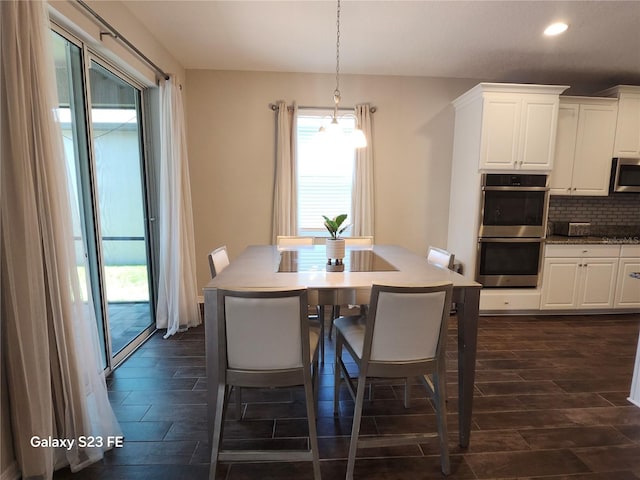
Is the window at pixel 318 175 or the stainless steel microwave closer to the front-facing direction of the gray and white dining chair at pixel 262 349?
the window

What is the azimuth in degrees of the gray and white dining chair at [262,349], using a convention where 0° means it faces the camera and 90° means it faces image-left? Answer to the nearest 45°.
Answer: approximately 180°

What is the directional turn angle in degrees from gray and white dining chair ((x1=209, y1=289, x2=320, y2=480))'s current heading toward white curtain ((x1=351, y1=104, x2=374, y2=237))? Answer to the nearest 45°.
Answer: approximately 45° to its right

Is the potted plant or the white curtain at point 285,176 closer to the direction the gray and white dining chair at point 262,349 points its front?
the white curtain

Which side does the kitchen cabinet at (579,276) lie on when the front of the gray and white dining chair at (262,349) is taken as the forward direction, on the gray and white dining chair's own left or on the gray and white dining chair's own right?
on the gray and white dining chair's own right

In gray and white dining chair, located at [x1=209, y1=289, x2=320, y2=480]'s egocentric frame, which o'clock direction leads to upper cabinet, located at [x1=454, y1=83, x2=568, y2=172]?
The upper cabinet is roughly at 2 o'clock from the gray and white dining chair.

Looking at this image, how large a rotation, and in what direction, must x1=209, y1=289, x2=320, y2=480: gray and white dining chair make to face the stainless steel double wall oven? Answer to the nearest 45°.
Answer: approximately 45° to its right

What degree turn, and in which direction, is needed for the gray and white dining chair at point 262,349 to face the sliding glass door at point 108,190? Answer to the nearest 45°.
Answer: approximately 45° to its left

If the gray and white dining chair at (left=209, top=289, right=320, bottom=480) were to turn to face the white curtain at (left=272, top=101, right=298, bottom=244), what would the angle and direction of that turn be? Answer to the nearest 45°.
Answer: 0° — it already faces it

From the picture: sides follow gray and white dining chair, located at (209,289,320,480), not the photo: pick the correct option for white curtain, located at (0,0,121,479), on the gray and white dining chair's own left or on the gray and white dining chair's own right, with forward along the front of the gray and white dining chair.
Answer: on the gray and white dining chair's own left

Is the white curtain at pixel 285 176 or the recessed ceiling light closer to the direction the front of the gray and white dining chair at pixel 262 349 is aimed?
the white curtain
